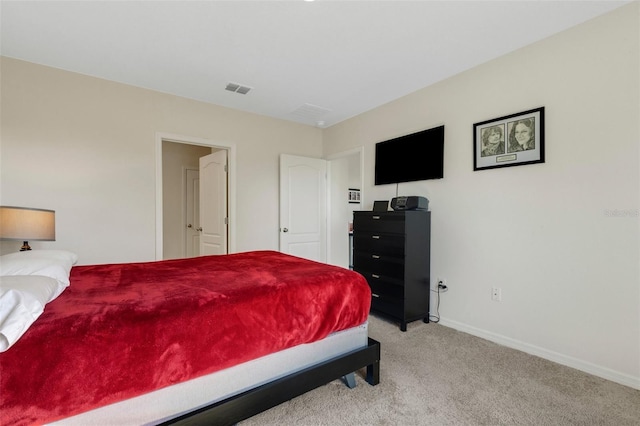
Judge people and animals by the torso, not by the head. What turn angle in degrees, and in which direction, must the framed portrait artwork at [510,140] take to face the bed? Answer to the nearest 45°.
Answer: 0° — it already faces it

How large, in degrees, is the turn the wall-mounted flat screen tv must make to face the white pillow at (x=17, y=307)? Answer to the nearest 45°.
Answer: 0° — it already faces it

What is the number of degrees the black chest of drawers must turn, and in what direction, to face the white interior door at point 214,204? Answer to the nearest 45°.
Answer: approximately 45° to its right

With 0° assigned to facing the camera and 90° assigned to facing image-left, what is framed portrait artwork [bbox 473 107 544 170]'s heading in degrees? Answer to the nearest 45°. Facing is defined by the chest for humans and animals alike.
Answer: approximately 45°

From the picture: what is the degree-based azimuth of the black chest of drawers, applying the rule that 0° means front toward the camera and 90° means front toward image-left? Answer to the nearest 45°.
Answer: approximately 45°

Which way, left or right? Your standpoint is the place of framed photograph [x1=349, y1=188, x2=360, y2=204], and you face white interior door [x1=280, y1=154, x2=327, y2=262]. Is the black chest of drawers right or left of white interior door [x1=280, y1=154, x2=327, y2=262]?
left

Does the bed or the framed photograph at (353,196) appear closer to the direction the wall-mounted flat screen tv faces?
the bed

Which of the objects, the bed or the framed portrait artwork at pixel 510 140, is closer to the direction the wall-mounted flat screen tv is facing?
the bed

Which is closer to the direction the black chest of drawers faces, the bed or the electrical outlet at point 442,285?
the bed
